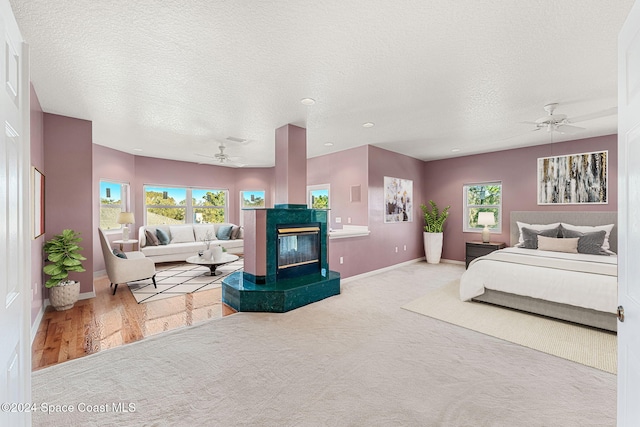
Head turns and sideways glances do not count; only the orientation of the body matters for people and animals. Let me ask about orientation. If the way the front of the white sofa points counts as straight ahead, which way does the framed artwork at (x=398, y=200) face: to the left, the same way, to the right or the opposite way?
the same way

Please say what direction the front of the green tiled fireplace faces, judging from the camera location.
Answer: facing the viewer and to the right of the viewer

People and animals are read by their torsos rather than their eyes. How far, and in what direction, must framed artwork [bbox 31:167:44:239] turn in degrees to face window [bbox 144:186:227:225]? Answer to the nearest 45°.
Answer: approximately 45° to its left

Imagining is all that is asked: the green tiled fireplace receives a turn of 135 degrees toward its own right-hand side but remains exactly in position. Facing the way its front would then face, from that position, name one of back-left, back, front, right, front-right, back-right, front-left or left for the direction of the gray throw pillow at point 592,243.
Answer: back

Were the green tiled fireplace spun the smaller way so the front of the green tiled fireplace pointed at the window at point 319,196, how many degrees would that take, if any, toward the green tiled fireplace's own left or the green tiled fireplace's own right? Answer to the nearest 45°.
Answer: approximately 135° to the green tiled fireplace's own left

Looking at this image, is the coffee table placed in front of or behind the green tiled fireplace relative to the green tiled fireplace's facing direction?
behind

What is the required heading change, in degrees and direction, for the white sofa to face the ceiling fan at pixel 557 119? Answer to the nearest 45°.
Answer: approximately 45° to its left

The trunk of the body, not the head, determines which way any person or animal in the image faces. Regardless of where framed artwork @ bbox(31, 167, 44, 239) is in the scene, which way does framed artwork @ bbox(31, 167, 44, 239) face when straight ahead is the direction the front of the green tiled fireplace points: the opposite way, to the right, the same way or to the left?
to the left

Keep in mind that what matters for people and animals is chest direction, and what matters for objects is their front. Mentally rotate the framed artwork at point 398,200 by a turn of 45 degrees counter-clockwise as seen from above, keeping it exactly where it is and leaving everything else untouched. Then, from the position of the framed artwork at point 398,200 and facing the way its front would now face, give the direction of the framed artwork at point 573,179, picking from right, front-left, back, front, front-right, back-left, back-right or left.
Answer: front

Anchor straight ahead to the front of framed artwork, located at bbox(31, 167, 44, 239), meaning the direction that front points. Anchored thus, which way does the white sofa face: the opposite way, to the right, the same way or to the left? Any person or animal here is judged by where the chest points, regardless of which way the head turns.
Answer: to the right

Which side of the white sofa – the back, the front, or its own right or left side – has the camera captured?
front

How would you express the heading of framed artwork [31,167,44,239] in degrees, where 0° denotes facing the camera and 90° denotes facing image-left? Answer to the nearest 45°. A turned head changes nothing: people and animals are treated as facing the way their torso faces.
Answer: approximately 270°

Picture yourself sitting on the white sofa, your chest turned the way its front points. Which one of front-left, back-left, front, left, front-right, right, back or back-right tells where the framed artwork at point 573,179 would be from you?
front-left
